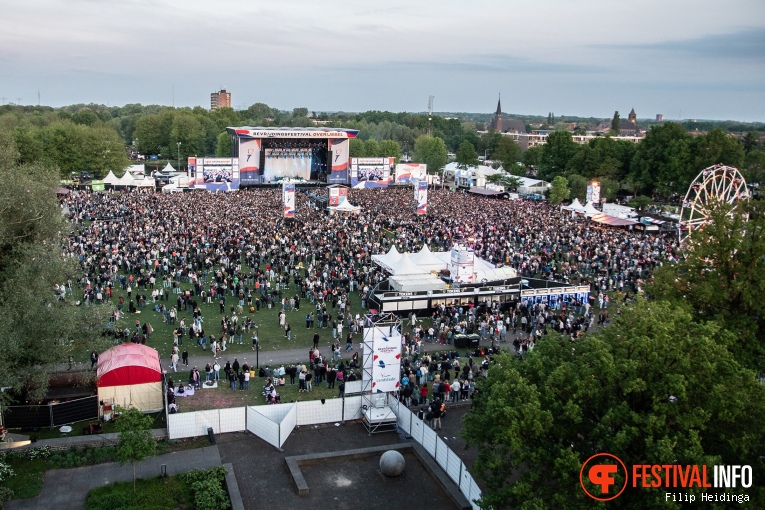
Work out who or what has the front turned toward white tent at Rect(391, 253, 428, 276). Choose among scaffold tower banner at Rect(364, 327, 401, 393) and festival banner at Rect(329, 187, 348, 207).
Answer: festival banner at Rect(329, 187, 348, 207)

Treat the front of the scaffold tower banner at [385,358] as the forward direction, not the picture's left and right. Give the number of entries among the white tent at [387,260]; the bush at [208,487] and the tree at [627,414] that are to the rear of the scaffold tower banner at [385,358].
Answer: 1

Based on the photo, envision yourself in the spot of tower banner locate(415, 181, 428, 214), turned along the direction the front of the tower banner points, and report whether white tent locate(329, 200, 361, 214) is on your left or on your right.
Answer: on your right

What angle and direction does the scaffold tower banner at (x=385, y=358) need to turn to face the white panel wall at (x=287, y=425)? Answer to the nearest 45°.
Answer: approximately 45° to its right

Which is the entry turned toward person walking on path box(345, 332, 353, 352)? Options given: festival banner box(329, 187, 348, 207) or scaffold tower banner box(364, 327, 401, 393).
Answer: festival banner box(329, 187, 348, 207)

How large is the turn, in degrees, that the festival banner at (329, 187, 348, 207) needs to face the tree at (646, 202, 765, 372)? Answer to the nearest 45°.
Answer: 0° — it already faces it

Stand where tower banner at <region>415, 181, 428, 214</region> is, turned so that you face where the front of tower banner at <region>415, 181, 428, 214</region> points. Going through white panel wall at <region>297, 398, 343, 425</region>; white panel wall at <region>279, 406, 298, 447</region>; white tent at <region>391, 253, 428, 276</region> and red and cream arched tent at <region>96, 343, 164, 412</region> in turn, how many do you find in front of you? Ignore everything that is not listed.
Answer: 4

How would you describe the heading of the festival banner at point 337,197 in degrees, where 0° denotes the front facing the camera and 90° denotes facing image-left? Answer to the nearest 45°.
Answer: approximately 0°

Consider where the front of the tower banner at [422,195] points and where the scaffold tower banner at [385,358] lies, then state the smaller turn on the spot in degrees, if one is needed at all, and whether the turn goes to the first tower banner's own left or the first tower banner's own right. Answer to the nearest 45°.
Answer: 0° — it already faces it

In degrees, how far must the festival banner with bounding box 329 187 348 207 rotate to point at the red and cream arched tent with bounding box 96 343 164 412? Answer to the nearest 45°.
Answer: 0° — it already faces it

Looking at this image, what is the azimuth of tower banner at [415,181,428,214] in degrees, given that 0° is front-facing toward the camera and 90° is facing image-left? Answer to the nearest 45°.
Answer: approximately 0°

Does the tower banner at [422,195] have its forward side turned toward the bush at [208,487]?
yes
